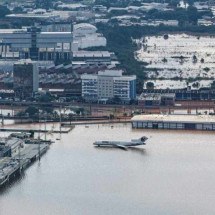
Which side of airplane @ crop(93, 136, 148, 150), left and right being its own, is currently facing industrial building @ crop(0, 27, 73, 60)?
right

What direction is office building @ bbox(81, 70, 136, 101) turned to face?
toward the camera

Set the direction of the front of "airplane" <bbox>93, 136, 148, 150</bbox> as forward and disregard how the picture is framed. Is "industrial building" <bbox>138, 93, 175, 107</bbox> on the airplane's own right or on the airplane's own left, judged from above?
on the airplane's own right

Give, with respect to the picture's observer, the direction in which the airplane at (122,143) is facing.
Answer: facing to the left of the viewer

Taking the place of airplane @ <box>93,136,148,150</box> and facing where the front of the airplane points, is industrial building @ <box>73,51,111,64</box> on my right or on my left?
on my right

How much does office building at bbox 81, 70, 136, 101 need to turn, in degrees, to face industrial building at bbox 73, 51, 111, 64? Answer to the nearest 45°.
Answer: approximately 180°

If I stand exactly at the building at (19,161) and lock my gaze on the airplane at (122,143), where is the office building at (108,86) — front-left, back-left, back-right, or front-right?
front-left

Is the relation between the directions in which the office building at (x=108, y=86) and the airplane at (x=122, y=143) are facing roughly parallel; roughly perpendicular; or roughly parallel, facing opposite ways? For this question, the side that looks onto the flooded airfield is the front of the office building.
roughly perpendicular

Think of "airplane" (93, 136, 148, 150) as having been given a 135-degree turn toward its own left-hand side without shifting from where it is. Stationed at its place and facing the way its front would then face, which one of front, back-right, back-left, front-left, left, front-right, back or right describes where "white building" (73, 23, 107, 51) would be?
back-left

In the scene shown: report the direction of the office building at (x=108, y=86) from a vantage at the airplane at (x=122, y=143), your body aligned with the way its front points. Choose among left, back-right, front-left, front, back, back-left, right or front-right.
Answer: right

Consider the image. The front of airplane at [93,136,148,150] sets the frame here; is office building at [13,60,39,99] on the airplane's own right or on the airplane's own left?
on the airplane's own right

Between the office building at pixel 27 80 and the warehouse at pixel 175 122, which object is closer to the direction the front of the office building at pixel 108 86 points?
the warehouse

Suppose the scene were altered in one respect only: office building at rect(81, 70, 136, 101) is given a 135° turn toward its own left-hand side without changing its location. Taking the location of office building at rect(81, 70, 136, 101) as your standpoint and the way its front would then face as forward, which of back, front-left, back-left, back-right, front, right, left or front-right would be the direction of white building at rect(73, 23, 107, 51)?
front-left

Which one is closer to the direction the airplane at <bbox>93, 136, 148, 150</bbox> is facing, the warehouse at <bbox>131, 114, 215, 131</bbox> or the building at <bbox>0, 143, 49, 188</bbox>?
the building
